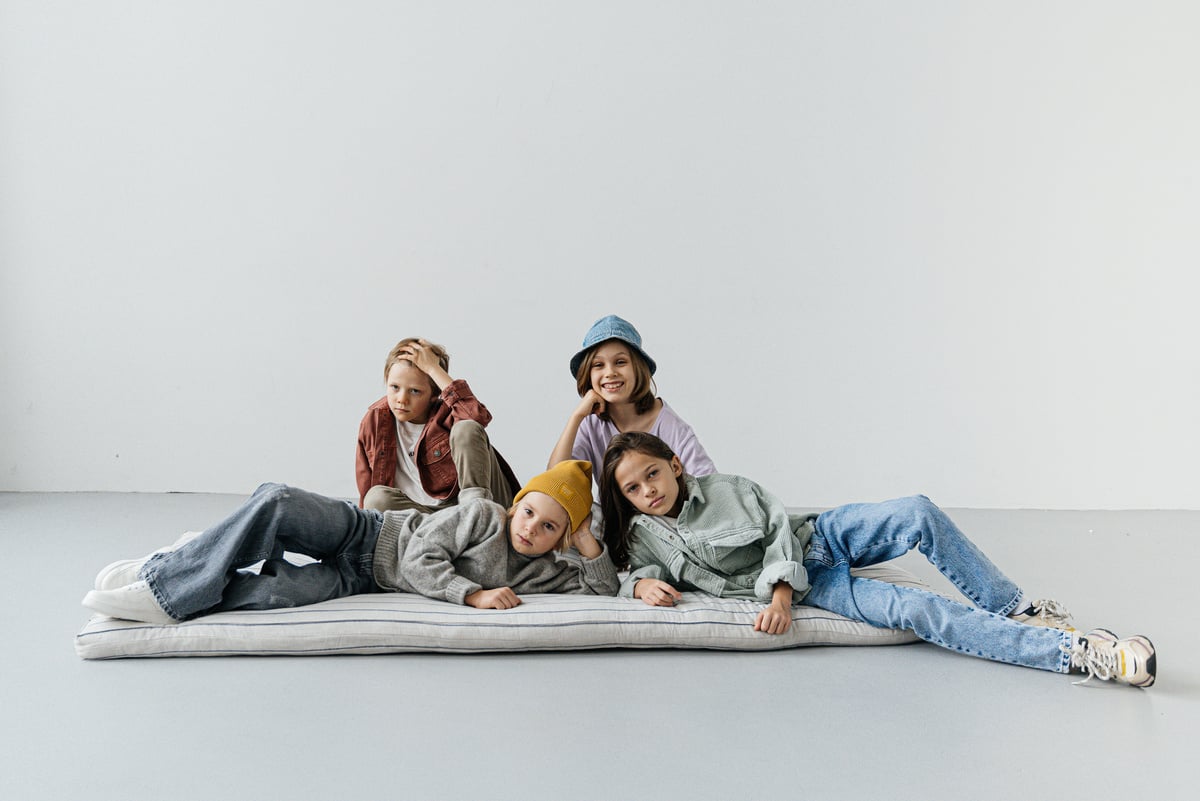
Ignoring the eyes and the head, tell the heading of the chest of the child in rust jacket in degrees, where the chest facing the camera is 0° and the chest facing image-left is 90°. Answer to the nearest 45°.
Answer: approximately 0°

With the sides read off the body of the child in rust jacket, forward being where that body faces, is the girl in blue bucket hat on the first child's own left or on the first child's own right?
on the first child's own left

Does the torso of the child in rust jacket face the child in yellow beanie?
yes

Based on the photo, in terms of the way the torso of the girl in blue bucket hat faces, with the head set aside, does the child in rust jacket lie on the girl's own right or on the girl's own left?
on the girl's own right

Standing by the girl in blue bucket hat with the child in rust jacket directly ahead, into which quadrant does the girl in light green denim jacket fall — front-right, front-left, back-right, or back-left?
back-left

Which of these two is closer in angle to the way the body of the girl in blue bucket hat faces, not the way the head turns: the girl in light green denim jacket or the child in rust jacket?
the girl in light green denim jacket

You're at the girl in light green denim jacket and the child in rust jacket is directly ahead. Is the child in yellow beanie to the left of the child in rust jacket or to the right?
left

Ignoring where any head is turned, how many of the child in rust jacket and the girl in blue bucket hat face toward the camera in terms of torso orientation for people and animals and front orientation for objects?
2

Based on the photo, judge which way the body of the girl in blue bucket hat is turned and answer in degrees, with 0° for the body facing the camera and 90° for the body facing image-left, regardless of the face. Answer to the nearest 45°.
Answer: approximately 0°
